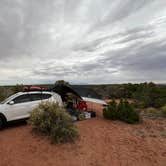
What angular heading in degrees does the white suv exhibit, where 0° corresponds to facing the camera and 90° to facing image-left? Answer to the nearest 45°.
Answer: approximately 45°

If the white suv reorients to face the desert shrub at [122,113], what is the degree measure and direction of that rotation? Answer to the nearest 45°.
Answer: approximately 135° to its left

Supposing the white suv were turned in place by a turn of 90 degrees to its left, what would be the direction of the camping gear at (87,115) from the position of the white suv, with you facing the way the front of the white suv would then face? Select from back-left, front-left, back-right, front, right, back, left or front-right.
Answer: front-left

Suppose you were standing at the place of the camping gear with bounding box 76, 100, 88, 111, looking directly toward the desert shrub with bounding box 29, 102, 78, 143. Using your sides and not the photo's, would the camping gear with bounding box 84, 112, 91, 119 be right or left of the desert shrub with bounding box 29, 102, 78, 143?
left

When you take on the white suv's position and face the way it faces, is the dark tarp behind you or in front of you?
behind

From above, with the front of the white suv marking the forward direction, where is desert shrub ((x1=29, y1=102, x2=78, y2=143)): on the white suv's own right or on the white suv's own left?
on the white suv's own left
